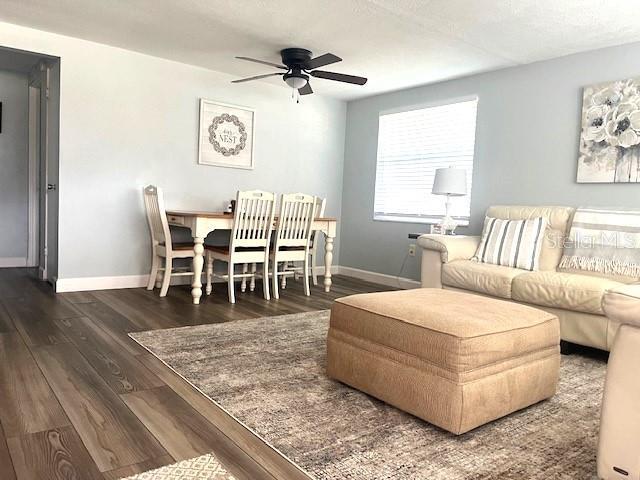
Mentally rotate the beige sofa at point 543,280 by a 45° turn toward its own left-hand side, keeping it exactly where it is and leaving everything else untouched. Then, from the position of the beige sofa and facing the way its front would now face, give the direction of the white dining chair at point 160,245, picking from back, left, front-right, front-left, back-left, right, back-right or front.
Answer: right

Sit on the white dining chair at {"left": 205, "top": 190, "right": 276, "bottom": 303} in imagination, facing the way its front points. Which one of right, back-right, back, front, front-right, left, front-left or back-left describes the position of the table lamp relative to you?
back-right

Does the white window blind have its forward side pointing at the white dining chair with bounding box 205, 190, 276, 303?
yes

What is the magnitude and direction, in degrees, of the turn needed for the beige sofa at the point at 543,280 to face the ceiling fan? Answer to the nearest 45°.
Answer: approximately 45° to its right

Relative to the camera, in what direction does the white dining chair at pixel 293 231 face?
facing away from the viewer

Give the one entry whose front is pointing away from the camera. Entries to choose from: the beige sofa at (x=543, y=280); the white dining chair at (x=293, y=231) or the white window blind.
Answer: the white dining chair

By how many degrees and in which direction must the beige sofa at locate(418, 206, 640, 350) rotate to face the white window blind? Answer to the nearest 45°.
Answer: approximately 90° to its right

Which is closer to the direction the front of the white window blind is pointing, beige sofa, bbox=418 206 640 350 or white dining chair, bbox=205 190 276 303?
the white dining chair

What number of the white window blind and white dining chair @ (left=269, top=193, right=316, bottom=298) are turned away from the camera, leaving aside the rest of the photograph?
1

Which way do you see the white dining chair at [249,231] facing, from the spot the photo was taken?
facing away from the viewer and to the left of the viewer

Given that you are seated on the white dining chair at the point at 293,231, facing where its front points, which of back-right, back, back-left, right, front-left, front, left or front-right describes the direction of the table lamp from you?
right

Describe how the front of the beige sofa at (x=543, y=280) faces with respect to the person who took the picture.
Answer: facing the viewer and to the left of the viewer

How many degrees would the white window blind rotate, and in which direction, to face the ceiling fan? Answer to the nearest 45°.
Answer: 0° — it already faces it

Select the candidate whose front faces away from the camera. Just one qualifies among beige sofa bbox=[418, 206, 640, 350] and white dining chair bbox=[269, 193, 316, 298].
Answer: the white dining chair

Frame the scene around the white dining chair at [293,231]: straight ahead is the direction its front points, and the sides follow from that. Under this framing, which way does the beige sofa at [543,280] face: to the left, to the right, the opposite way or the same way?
to the left

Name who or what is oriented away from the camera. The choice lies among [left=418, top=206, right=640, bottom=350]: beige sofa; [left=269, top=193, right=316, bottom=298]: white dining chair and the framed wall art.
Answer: the white dining chair

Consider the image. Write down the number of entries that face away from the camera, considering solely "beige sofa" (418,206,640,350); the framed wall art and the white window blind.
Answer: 0

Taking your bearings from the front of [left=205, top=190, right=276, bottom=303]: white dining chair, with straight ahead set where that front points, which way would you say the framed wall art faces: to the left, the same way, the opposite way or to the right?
the opposite way
